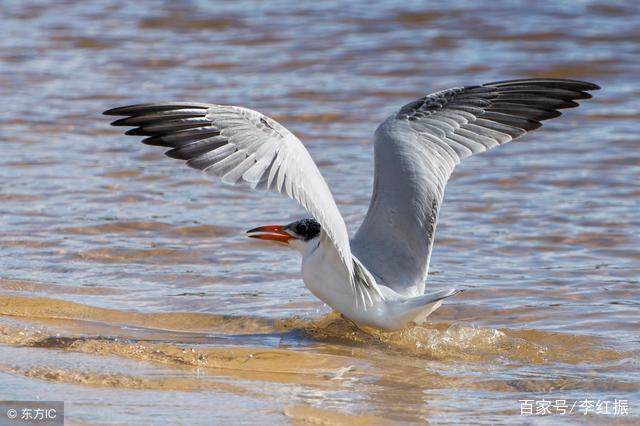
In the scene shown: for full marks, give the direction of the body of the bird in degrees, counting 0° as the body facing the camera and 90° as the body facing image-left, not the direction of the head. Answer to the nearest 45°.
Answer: approximately 135°
